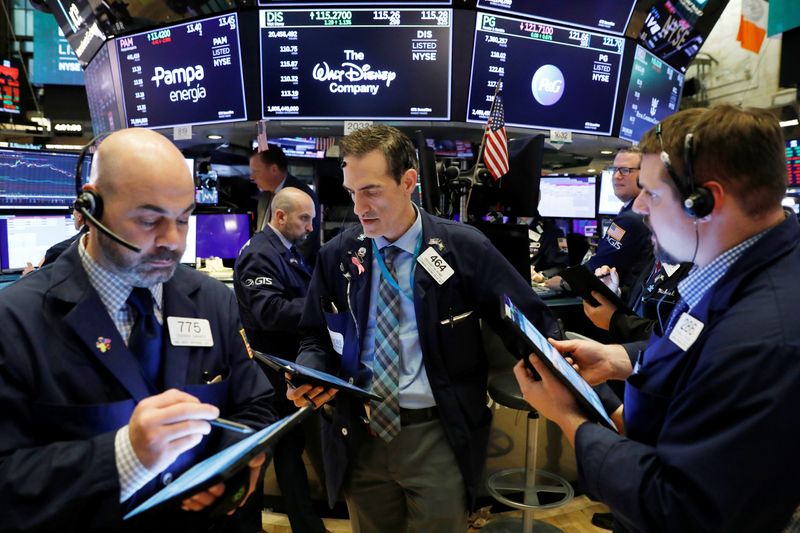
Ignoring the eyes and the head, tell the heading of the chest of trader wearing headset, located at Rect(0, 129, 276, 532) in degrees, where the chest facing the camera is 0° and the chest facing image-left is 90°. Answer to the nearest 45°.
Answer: approximately 315°

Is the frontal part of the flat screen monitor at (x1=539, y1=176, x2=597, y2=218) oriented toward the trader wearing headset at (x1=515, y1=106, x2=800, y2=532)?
yes

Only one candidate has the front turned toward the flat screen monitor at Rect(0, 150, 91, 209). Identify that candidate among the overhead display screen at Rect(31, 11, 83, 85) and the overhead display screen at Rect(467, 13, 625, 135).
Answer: the overhead display screen at Rect(31, 11, 83, 85)

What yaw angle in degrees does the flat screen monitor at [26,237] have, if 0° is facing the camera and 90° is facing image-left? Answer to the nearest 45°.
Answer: approximately 0°

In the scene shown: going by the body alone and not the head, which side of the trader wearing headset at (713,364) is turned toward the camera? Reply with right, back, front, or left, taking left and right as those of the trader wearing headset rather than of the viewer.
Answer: left

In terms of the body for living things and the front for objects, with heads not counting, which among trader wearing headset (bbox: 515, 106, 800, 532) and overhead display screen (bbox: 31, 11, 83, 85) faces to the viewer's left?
the trader wearing headset

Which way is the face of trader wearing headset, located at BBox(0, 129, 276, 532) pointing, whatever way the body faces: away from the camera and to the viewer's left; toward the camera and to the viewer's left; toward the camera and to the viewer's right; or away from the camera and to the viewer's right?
toward the camera and to the viewer's right

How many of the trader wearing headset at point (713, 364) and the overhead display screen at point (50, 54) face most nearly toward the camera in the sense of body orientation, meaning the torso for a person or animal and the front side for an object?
1
